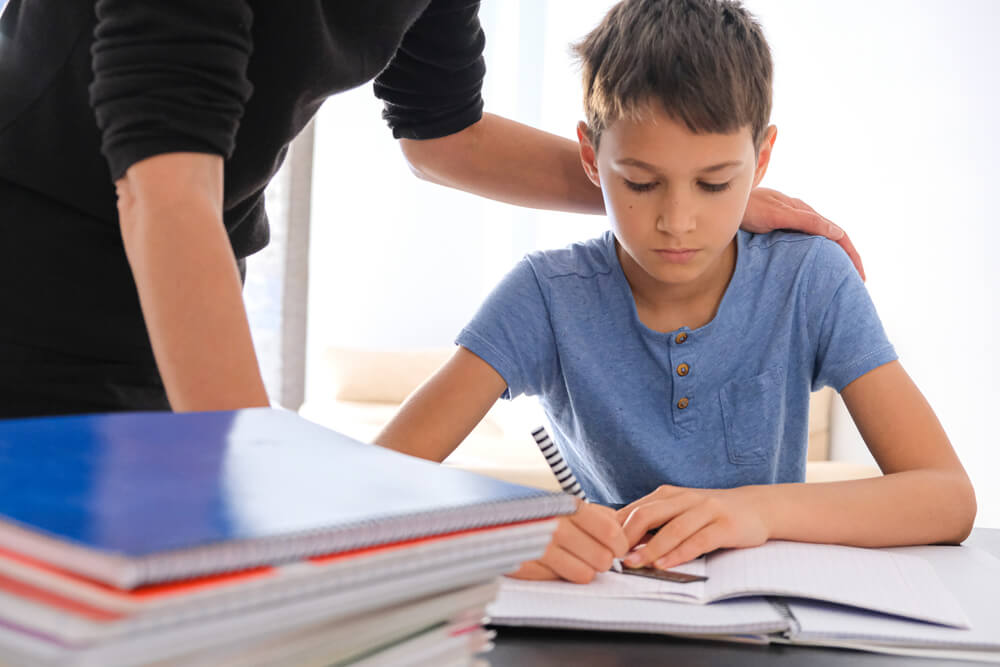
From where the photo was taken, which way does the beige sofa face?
toward the camera

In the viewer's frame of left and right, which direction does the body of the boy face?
facing the viewer

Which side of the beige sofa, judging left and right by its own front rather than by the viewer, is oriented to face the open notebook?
front

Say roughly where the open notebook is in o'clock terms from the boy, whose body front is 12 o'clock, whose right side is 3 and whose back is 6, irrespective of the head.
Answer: The open notebook is roughly at 12 o'clock from the boy.

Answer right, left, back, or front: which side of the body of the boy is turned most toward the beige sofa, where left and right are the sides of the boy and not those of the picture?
back

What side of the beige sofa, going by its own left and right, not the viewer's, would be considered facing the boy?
front
